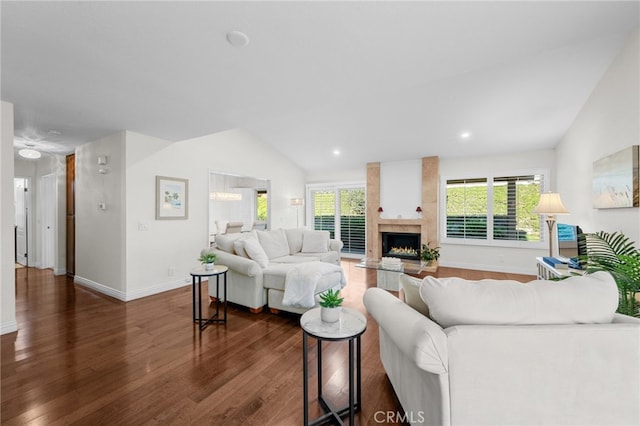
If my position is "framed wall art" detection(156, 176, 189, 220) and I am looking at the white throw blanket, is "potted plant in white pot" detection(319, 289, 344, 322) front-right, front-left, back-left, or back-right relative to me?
front-right

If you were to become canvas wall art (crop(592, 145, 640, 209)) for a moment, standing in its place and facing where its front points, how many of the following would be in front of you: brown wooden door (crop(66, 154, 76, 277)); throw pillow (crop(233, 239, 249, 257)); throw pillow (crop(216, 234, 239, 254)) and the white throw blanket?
4

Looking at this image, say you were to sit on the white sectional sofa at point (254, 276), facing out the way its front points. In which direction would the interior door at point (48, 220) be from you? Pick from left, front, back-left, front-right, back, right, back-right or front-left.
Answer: back

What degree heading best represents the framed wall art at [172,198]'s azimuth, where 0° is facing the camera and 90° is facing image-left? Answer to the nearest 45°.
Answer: approximately 315°

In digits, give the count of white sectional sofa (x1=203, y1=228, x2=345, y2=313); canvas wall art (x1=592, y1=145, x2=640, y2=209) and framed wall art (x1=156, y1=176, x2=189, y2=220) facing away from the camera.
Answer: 0

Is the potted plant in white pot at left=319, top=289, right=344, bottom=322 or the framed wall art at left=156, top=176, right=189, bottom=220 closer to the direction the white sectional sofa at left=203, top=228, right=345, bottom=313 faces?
the potted plant in white pot

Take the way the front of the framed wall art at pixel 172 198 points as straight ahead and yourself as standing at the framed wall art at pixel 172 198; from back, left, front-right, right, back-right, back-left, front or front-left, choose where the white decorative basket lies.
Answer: front

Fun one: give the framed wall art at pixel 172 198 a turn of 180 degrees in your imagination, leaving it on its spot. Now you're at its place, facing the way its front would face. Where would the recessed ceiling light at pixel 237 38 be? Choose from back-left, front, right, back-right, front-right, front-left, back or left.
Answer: back-left

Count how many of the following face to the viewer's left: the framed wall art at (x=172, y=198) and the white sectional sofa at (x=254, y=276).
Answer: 0

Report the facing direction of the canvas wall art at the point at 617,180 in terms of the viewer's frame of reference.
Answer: facing the viewer and to the left of the viewer

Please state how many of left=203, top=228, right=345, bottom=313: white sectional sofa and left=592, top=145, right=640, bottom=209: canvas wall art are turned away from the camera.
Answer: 0

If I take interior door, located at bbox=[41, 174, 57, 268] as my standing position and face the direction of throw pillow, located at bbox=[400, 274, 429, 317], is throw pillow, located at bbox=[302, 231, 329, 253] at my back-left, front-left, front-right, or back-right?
front-left

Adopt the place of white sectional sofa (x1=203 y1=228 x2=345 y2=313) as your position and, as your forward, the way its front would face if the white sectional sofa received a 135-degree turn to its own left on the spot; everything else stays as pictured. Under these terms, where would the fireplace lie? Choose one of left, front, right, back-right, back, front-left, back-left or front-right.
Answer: front-right

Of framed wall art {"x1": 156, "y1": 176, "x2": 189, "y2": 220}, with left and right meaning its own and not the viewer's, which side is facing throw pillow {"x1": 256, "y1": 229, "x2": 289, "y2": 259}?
front

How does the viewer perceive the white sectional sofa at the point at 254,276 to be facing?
facing the viewer and to the right of the viewer
